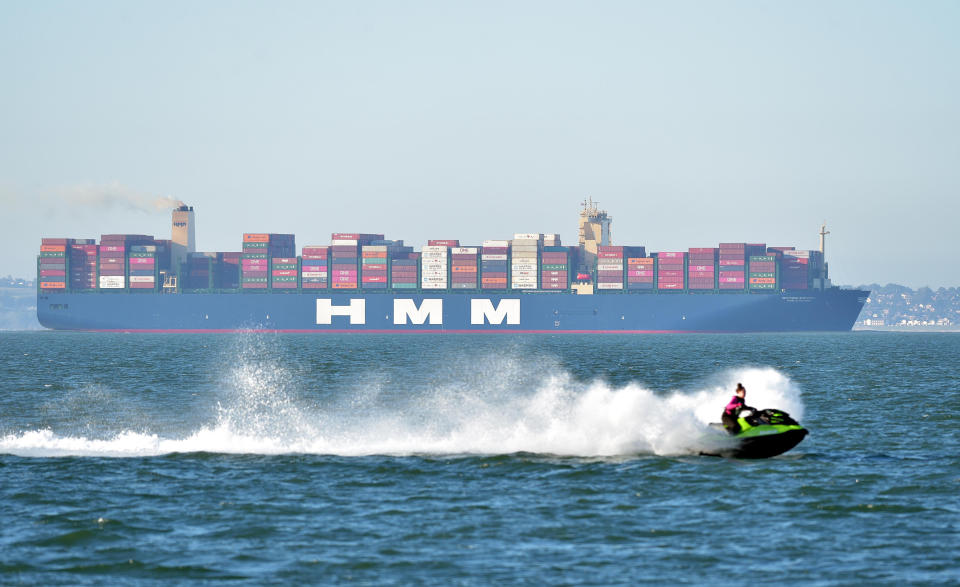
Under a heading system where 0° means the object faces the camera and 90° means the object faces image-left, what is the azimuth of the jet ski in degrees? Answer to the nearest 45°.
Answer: approximately 270°

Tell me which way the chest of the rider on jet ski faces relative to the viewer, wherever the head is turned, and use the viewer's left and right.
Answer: facing to the right of the viewer
